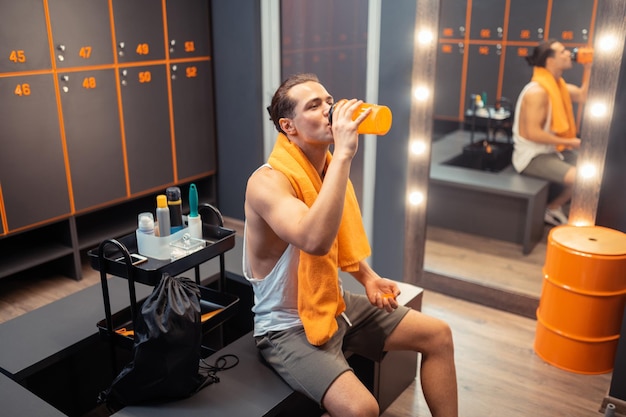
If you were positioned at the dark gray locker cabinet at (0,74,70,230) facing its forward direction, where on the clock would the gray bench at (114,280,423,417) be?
The gray bench is roughly at 1 o'clock from the dark gray locker cabinet.

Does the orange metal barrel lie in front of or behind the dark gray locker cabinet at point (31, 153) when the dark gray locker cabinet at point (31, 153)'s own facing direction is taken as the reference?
in front

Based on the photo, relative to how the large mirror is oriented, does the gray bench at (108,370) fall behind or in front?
in front

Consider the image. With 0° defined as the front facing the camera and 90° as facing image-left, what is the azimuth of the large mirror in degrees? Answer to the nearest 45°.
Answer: approximately 45°

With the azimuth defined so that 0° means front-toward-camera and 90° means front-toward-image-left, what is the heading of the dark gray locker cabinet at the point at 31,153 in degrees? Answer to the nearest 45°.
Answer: approximately 315°

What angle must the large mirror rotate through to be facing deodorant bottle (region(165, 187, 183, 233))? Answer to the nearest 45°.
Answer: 0° — it already faces it

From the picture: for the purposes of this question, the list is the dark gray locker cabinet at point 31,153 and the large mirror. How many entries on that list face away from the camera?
0

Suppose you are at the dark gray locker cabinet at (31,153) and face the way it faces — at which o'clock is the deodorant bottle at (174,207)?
The deodorant bottle is roughly at 1 o'clock from the dark gray locker cabinet.

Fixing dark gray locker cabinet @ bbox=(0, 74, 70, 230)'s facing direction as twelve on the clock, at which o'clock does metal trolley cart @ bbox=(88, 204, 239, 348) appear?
The metal trolley cart is roughly at 1 o'clock from the dark gray locker cabinet.

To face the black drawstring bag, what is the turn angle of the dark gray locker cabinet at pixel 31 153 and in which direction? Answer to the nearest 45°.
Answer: approximately 45° to its right
